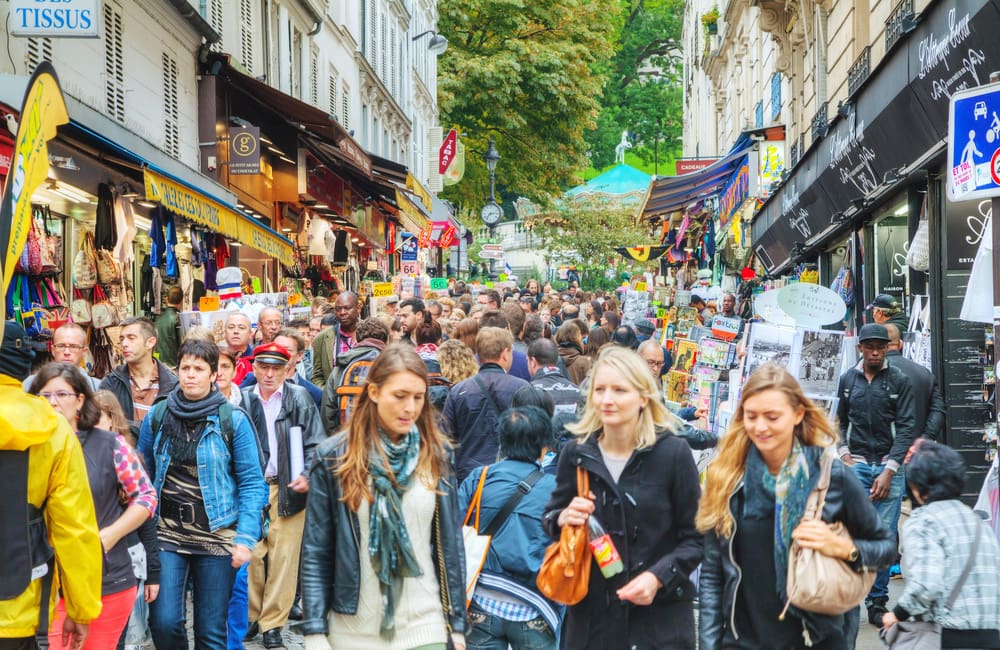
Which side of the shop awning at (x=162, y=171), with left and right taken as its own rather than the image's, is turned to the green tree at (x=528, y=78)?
left

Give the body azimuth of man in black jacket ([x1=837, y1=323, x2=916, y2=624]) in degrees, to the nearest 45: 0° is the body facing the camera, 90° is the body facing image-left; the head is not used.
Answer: approximately 0°

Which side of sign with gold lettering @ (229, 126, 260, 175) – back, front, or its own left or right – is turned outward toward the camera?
front

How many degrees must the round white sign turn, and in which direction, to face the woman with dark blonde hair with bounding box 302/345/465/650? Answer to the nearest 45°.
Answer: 0° — it already faces them

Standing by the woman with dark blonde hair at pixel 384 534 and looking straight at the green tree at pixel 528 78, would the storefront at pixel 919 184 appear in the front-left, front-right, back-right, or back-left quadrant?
front-right

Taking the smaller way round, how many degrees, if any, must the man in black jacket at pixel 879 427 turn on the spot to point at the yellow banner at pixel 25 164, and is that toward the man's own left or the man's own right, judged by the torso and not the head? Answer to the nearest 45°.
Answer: approximately 45° to the man's own right

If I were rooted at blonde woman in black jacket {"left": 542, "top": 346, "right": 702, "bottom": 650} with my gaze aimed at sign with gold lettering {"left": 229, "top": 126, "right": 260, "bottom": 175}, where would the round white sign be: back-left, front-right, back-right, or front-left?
front-right

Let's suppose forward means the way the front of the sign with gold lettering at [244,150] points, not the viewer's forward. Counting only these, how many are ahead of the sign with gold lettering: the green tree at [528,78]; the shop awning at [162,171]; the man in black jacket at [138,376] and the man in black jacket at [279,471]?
3

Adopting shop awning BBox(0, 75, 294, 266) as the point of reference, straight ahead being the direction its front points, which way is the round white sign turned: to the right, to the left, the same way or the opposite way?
to the right

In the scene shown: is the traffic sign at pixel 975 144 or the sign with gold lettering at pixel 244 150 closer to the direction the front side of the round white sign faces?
the traffic sign

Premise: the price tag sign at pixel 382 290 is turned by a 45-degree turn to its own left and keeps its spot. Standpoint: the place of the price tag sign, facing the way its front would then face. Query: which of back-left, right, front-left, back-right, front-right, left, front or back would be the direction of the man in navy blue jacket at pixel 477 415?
front-right

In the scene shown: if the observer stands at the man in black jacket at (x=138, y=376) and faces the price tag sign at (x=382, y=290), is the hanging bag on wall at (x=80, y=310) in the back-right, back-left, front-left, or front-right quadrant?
front-left

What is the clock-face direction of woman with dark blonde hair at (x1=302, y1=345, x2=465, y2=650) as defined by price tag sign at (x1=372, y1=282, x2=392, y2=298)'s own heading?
The woman with dark blonde hair is roughly at 12 o'clock from the price tag sign.

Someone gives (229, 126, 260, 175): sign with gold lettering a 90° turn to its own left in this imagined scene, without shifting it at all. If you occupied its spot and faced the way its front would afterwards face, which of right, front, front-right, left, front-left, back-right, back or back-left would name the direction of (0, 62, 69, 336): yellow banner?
right

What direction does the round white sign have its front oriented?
toward the camera

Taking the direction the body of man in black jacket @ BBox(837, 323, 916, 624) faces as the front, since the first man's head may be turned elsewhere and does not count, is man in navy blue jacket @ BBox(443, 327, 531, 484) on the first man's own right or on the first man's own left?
on the first man's own right
